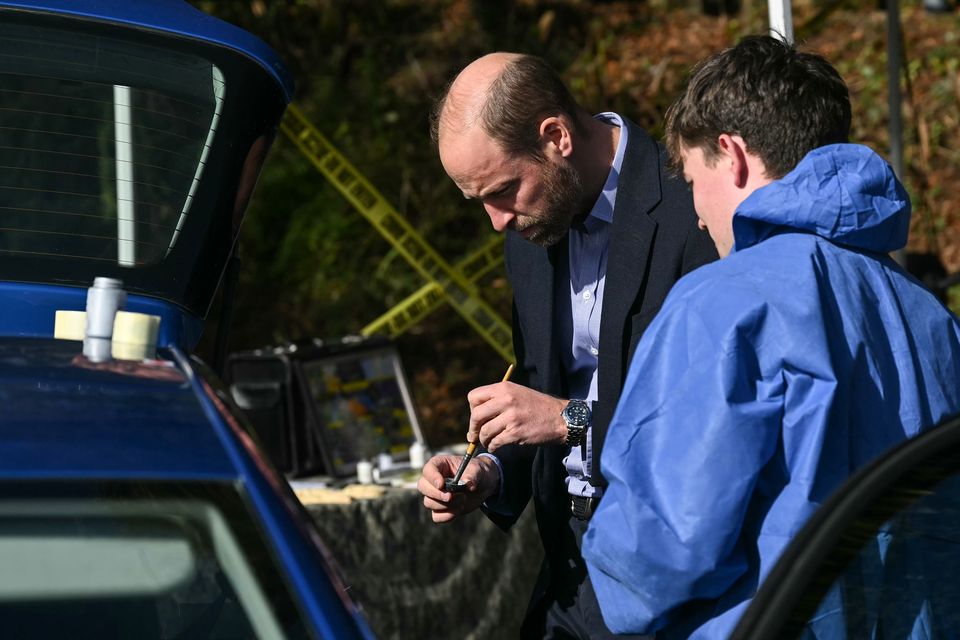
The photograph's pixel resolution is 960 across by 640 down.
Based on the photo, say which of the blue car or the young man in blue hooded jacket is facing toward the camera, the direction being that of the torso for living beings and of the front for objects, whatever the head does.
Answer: the blue car

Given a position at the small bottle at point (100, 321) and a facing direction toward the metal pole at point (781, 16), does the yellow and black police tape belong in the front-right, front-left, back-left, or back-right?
front-left

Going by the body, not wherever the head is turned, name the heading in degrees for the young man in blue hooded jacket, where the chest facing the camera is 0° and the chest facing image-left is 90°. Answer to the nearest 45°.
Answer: approximately 135°

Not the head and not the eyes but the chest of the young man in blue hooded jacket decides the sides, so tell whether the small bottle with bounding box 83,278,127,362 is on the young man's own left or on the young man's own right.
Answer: on the young man's own left

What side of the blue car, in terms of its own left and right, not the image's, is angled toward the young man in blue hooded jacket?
left

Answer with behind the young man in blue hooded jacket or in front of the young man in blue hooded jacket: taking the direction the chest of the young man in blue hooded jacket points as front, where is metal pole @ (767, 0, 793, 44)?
in front

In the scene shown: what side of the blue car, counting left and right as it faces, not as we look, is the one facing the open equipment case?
back

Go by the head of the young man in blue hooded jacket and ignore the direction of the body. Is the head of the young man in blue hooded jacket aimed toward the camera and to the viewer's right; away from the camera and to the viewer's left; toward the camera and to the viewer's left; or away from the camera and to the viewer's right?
away from the camera and to the viewer's left

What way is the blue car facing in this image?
toward the camera

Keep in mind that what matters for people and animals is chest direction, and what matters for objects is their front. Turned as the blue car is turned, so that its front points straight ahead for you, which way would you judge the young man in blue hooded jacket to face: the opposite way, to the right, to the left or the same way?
the opposite way
